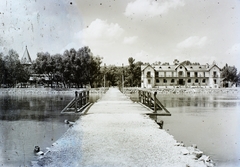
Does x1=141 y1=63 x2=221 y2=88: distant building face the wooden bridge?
yes

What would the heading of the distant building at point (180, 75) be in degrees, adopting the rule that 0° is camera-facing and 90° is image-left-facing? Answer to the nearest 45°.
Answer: approximately 0°
